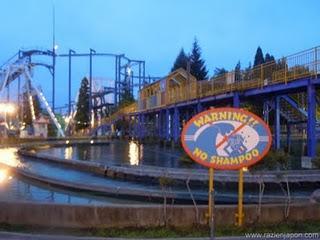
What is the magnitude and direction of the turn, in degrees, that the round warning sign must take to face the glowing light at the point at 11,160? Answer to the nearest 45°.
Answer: approximately 135° to its right

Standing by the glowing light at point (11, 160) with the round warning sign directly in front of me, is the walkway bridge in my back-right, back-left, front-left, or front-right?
front-left

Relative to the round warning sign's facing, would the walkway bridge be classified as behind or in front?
behind

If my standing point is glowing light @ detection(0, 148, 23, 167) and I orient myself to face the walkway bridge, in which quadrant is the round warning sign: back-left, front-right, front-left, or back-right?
front-right

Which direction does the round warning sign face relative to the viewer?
toward the camera
